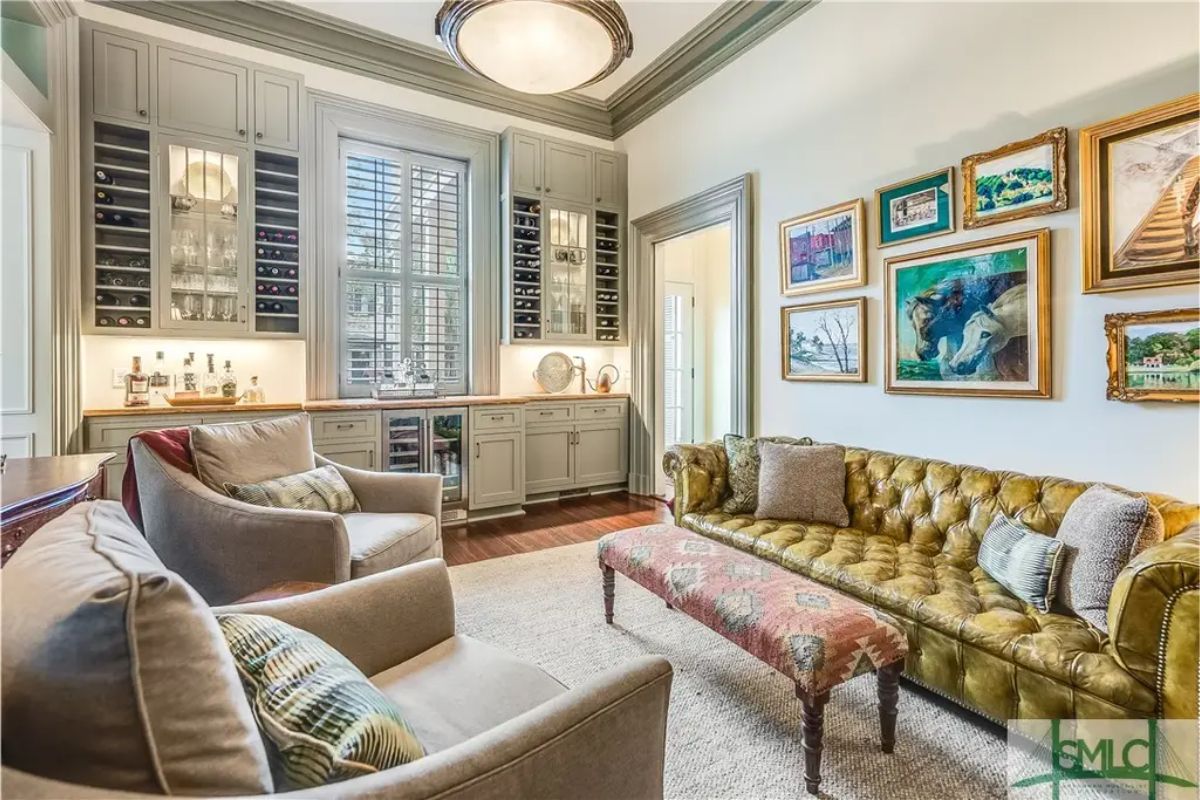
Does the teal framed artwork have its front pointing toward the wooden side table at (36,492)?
yes

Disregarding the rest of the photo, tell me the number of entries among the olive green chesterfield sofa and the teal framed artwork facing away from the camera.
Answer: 0

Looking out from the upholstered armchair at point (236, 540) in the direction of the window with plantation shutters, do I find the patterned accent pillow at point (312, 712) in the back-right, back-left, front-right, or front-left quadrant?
back-right

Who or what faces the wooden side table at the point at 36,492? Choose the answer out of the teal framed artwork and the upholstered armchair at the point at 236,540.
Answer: the teal framed artwork

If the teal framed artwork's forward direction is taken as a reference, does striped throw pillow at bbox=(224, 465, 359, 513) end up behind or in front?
in front

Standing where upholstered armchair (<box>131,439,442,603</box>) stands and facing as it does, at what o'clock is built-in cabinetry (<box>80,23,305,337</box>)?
The built-in cabinetry is roughly at 7 o'clock from the upholstered armchair.

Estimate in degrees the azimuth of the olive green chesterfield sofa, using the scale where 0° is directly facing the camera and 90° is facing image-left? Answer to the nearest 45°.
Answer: approximately 45°

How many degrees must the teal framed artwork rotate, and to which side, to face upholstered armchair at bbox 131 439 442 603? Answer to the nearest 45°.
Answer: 0° — it already faces it

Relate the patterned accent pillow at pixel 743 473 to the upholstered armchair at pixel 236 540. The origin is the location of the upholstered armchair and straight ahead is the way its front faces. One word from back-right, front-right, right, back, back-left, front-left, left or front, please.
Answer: front-left

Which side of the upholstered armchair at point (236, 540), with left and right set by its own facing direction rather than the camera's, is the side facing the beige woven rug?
front

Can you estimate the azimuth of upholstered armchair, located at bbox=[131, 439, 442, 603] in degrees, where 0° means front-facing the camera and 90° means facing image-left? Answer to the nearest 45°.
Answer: approximately 315°

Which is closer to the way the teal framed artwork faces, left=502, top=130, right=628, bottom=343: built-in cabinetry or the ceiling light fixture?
the ceiling light fixture
